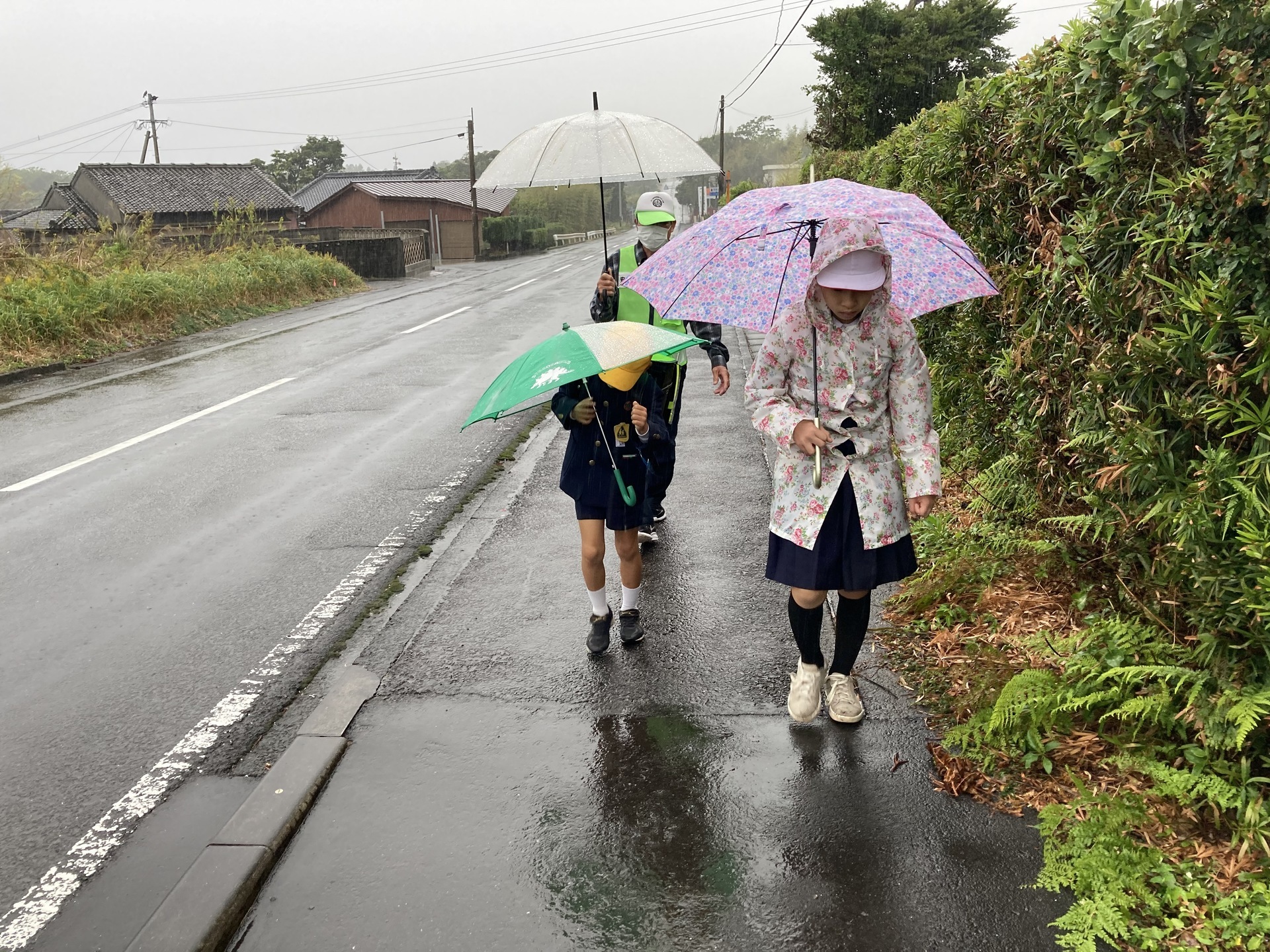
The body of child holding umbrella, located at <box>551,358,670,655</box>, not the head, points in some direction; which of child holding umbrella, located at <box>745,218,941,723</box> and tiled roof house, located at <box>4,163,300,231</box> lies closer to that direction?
the child holding umbrella

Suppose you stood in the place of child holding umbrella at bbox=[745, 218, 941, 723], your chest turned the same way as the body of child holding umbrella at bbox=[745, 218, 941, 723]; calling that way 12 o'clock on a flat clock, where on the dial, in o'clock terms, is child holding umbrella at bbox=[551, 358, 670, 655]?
child holding umbrella at bbox=[551, 358, 670, 655] is roughly at 4 o'clock from child holding umbrella at bbox=[745, 218, 941, 723].

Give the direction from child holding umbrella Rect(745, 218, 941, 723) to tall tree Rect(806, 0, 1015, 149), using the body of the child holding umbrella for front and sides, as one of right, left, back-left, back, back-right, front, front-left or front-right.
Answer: back

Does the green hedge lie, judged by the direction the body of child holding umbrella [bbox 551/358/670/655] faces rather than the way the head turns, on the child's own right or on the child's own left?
on the child's own left

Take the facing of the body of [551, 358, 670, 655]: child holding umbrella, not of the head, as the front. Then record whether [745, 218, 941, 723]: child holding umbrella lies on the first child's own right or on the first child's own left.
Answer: on the first child's own left

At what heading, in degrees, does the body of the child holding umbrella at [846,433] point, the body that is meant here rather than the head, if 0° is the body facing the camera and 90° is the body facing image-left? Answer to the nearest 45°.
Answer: approximately 0°

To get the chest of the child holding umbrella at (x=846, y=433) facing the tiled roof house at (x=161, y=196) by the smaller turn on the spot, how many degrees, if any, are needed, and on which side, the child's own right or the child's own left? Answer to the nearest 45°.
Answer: approximately 135° to the child's own right

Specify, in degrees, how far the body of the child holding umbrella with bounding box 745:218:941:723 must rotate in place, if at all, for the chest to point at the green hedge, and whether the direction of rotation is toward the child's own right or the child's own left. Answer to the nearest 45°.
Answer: approximately 90° to the child's own left

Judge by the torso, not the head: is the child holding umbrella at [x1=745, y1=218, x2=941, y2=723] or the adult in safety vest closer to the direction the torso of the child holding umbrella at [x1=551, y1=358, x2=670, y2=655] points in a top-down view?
the child holding umbrella
